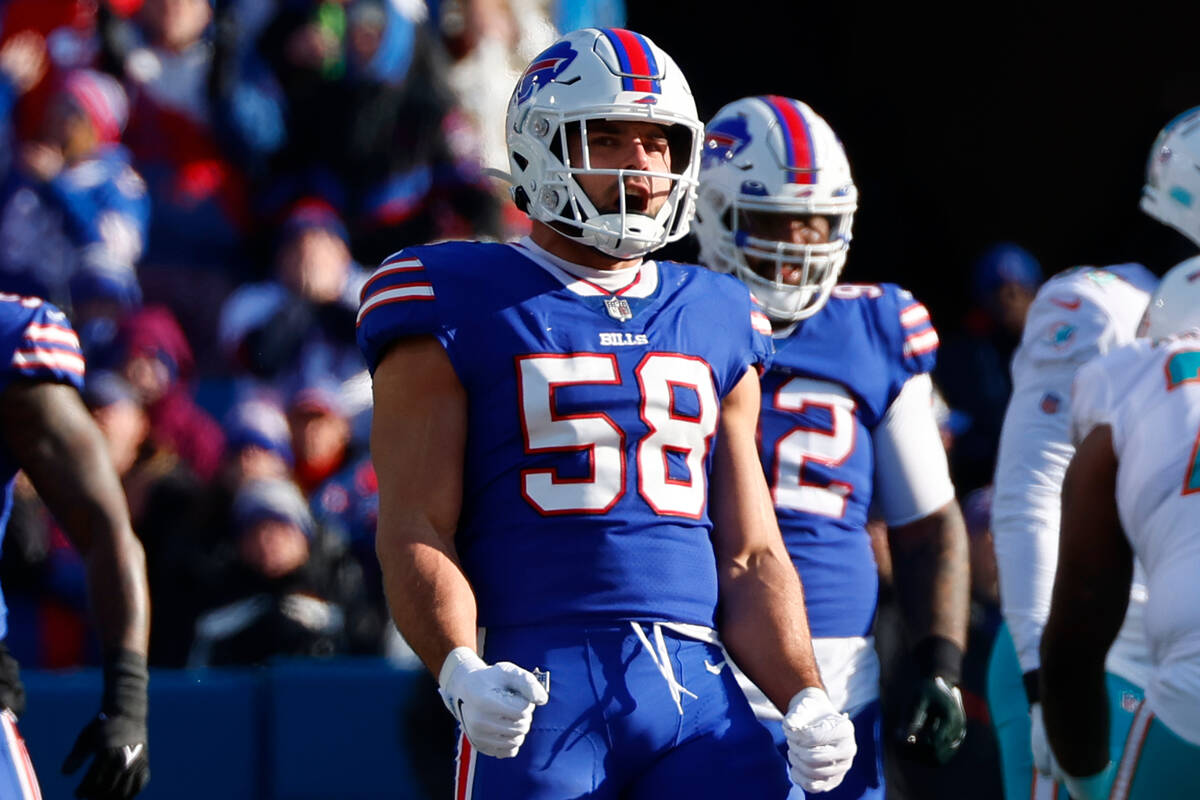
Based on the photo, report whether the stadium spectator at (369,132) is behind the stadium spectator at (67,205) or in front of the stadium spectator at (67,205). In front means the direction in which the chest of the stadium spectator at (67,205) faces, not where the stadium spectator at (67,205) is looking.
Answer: behind

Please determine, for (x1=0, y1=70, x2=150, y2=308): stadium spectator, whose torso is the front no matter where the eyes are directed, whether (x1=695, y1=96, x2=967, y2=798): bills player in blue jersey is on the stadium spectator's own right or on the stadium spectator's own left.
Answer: on the stadium spectator's own left

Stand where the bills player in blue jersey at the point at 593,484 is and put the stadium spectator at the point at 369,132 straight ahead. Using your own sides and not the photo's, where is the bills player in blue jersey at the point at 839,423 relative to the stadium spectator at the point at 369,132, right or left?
right

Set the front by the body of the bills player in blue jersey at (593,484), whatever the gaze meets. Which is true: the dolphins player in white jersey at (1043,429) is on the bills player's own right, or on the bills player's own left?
on the bills player's own left

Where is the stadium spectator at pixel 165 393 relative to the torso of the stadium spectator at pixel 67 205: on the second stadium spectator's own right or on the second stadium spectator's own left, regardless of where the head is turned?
on the second stadium spectator's own left

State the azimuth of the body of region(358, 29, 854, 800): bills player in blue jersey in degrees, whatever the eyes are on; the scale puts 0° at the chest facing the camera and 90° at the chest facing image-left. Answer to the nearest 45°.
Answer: approximately 315°
